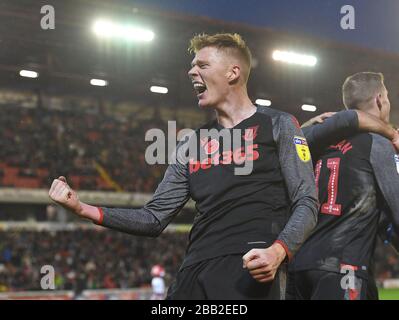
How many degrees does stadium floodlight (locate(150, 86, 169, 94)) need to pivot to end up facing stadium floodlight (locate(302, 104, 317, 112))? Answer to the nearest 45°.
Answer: approximately 90° to its left

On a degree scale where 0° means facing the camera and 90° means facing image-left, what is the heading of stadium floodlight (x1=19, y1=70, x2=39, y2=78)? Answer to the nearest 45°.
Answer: approximately 0°

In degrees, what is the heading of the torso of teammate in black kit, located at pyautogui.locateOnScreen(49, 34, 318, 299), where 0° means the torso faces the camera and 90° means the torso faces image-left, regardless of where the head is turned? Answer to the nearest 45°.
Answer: approximately 45°

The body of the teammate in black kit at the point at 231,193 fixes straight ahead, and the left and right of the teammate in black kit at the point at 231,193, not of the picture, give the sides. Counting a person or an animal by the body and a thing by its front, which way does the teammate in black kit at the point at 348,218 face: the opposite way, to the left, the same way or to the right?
the opposite way

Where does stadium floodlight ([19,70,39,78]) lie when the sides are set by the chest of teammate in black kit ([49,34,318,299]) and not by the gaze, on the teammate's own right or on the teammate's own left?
on the teammate's own right

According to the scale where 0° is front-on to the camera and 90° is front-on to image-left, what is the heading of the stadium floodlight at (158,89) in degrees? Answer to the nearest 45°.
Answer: approximately 0°

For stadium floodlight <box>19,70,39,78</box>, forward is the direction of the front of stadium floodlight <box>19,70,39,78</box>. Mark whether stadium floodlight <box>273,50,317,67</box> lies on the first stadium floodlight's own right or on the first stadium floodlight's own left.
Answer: on the first stadium floodlight's own left
